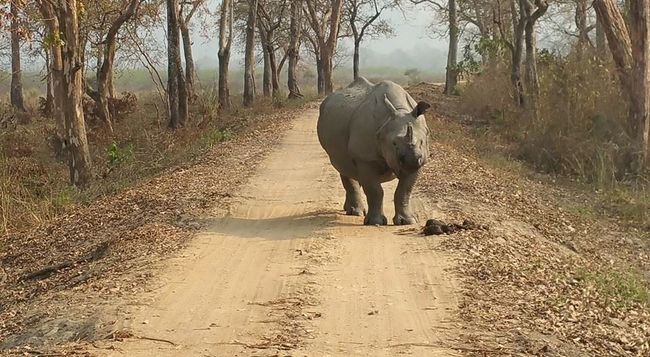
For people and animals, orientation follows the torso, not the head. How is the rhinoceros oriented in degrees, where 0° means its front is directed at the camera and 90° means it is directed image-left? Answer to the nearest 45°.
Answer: approximately 315°

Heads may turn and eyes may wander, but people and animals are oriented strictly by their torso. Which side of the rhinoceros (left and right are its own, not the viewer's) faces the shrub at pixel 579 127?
left

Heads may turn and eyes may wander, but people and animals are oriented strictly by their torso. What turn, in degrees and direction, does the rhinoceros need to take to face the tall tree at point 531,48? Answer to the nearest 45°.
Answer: approximately 135° to its left

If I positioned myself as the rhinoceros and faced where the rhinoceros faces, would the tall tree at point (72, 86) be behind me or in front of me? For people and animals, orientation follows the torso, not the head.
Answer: behind

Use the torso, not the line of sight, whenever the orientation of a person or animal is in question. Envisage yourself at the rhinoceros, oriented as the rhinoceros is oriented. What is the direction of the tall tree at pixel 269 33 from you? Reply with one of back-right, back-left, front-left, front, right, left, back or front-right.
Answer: back-left

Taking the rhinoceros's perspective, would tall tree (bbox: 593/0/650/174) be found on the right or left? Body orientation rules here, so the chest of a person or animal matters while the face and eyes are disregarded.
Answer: on its left
